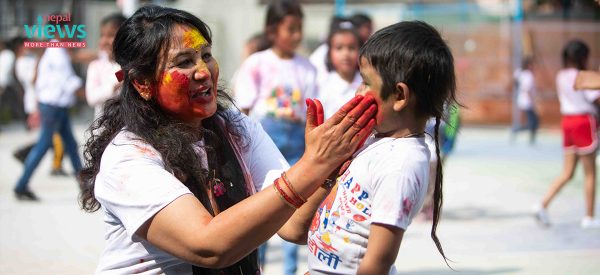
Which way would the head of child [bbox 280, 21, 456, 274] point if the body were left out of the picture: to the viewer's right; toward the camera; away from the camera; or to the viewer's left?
to the viewer's left

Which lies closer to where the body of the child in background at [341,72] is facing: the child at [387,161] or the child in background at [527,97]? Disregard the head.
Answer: the child

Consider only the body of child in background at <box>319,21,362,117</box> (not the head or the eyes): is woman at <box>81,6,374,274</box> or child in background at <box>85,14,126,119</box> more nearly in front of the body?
the woman

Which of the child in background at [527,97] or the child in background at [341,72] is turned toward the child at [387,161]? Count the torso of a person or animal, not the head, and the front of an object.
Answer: the child in background at [341,72]

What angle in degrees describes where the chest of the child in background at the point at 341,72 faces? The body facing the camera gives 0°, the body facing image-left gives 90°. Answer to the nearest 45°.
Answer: approximately 0°

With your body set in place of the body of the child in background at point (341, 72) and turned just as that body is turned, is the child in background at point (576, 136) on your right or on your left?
on your left
